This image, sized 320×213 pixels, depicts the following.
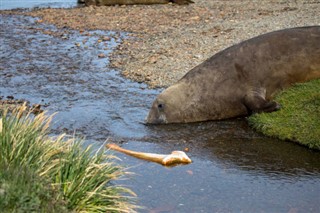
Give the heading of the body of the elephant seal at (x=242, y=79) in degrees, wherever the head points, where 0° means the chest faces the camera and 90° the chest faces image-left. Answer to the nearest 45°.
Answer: approximately 90°

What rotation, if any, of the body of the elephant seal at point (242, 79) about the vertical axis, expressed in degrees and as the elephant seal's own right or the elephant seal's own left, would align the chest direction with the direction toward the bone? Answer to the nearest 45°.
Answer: approximately 90° to the elephant seal's own left

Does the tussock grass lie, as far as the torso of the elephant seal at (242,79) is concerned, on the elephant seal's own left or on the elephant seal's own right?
on the elephant seal's own left
